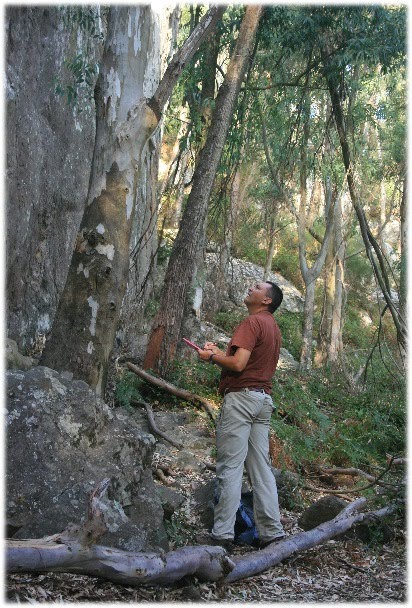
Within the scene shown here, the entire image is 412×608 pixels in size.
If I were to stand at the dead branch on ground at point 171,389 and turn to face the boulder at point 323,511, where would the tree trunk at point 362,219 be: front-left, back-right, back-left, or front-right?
back-left

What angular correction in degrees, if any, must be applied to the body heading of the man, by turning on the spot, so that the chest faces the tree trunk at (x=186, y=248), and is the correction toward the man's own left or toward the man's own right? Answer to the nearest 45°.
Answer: approximately 90° to the man's own right

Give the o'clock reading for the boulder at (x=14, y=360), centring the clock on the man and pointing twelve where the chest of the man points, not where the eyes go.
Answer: The boulder is roughly at 12 o'clock from the man.

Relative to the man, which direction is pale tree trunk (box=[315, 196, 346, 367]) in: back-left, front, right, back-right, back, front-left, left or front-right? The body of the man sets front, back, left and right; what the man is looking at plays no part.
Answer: right

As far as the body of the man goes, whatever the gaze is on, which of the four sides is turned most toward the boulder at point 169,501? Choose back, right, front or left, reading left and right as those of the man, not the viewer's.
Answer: front

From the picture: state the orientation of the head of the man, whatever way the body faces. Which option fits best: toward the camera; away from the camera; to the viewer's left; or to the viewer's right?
to the viewer's left

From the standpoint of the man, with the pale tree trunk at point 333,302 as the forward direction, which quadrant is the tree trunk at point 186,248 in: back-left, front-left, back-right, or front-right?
front-left

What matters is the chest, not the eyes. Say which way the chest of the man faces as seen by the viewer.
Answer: to the viewer's left

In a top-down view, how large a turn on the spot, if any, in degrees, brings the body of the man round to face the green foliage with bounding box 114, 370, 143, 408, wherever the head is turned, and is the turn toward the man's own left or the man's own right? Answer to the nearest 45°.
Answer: approximately 45° to the man's own right

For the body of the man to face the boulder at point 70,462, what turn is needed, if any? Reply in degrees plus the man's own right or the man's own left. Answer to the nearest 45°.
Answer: approximately 45° to the man's own left

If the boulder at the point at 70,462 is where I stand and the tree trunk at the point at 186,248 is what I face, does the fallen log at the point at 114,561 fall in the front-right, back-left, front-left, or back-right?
back-right

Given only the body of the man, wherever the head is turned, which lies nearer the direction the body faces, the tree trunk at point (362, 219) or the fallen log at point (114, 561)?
the fallen log

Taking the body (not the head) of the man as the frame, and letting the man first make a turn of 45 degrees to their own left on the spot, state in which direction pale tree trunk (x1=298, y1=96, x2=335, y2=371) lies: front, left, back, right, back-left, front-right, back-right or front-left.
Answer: back-right
